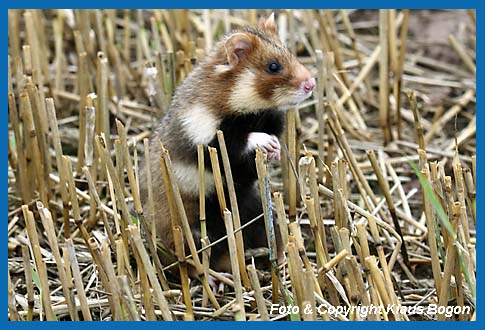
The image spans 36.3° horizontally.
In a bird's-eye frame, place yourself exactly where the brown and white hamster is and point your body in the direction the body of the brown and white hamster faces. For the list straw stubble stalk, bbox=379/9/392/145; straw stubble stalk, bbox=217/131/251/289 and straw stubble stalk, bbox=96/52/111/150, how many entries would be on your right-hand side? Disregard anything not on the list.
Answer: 1

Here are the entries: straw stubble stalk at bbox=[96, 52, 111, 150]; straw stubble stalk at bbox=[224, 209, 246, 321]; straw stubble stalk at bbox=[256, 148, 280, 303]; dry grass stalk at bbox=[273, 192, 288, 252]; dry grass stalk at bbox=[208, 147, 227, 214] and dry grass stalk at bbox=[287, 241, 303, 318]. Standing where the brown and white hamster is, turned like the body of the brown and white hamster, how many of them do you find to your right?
5

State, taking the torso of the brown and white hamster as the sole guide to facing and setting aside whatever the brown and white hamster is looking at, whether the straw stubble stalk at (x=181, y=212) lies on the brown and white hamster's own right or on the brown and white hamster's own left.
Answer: on the brown and white hamster's own right

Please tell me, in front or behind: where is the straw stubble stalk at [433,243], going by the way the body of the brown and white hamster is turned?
in front
